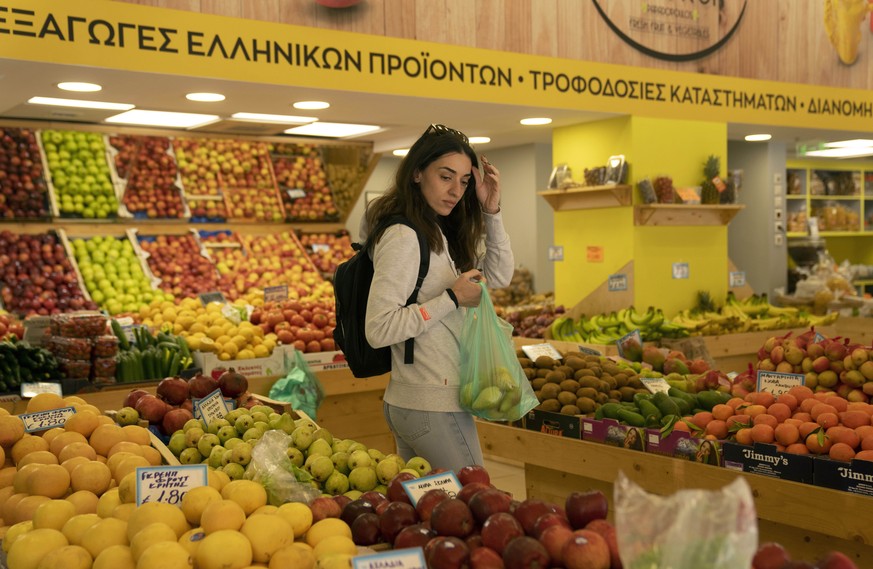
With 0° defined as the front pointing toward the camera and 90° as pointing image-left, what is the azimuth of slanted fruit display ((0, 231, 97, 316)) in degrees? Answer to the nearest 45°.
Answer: approximately 0°

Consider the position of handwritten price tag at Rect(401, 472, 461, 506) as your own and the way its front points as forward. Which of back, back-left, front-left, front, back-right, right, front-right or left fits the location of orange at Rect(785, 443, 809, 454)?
back-left

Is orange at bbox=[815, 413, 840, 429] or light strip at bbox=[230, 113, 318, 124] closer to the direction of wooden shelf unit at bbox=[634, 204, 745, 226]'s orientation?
the orange

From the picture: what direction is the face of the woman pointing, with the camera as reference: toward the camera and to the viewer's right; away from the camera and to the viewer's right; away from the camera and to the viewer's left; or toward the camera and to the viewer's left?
toward the camera and to the viewer's right

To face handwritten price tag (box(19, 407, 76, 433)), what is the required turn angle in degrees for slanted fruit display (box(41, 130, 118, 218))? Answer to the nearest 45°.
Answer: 0° — it already faces it

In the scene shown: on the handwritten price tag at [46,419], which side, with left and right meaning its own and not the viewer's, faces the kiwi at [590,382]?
left

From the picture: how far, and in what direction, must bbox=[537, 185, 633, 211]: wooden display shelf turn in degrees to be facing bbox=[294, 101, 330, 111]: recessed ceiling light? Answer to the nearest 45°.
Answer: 0° — it already faces it

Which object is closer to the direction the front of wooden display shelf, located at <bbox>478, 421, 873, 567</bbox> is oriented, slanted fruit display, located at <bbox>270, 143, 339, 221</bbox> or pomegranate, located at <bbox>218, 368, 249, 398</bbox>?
the pomegranate

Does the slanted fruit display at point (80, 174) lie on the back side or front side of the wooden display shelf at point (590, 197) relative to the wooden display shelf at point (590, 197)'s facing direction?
on the front side

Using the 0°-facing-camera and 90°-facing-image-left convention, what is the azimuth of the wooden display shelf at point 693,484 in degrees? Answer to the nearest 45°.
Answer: approximately 45°
